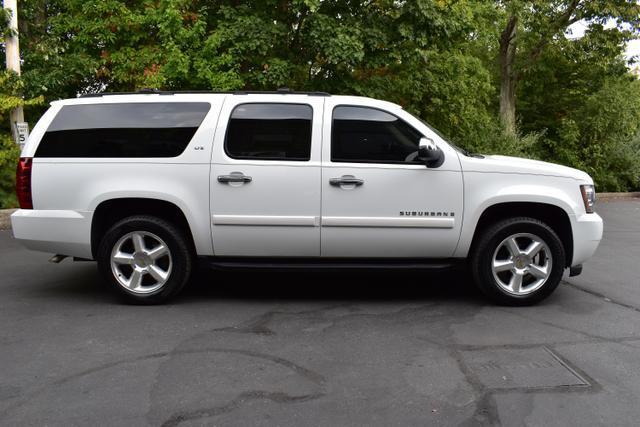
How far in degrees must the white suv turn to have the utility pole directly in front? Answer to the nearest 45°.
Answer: approximately 135° to its left

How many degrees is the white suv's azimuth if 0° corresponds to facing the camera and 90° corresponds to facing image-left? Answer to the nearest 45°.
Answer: approximately 270°

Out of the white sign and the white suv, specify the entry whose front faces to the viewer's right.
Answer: the white suv

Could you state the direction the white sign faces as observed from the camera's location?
facing the viewer

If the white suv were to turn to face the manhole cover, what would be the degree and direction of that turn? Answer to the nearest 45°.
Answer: approximately 45° to its right

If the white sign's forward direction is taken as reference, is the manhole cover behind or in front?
in front

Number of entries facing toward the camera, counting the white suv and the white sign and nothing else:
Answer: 1
